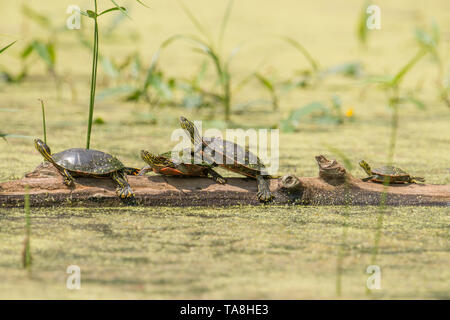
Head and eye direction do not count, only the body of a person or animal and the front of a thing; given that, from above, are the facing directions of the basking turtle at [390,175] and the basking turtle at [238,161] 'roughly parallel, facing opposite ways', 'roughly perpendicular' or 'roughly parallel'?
roughly parallel

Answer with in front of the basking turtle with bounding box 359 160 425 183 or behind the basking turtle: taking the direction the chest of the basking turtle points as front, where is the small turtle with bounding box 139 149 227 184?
in front

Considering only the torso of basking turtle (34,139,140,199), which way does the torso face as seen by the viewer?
to the viewer's left

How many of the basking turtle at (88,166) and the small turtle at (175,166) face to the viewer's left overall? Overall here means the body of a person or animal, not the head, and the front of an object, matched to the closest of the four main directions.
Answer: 2

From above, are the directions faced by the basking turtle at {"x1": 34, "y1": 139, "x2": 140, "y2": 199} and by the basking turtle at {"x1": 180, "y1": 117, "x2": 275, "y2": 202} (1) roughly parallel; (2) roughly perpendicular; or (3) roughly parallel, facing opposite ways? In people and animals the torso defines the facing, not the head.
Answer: roughly parallel

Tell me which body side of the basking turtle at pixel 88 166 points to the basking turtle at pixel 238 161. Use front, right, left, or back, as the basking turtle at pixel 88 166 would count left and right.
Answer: back

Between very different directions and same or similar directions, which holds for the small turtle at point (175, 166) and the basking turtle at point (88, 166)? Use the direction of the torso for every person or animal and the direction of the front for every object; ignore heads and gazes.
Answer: same or similar directions

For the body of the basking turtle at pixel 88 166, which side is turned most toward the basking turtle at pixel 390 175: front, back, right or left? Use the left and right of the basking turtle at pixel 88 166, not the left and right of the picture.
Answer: back

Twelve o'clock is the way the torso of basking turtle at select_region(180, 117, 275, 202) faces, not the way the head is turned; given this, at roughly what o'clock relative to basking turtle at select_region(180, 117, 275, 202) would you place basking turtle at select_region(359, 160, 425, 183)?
basking turtle at select_region(359, 160, 425, 183) is roughly at 6 o'clock from basking turtle at select_region(180, 117, 275, 202).

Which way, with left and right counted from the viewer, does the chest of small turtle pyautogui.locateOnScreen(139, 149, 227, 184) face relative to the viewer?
facing to the left of the viewer

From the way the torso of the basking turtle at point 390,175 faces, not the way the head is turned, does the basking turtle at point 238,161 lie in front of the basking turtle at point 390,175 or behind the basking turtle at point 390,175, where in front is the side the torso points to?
in front

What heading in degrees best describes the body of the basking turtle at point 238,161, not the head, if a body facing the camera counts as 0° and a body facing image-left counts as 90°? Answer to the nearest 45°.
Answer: approximately 90°

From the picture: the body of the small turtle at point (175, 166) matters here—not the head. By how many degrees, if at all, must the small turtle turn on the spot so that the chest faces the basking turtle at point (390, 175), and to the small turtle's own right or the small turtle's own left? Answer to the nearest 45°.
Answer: approximately 180°

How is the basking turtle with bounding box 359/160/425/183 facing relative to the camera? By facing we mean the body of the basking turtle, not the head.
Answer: to the viewer's left
